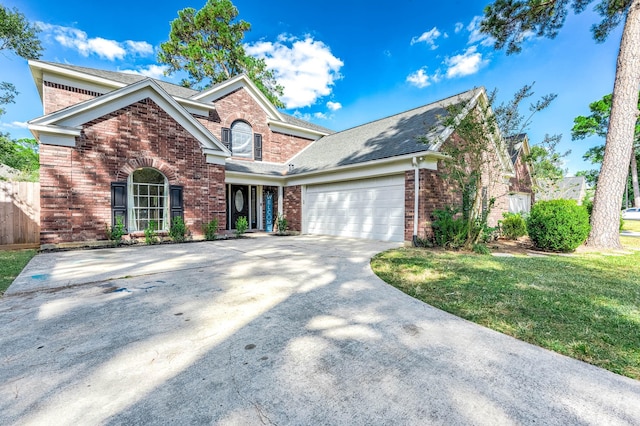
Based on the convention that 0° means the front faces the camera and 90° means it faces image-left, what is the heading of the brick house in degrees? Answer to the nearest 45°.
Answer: approximately 315°

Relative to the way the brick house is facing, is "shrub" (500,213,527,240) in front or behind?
in front

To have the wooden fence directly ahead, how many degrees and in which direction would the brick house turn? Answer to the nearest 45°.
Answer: approximately 135° to its right

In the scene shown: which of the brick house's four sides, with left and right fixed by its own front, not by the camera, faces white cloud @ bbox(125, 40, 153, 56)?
back

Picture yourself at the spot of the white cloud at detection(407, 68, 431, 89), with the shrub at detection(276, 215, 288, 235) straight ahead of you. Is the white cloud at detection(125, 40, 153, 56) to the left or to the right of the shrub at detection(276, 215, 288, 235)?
right

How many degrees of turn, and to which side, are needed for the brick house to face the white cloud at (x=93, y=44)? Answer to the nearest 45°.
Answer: approximately 180°

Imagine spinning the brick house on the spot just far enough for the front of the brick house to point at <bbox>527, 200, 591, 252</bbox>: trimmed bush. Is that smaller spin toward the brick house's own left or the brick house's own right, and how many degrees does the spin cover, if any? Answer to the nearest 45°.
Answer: approximately 45° to the brick house's own left
